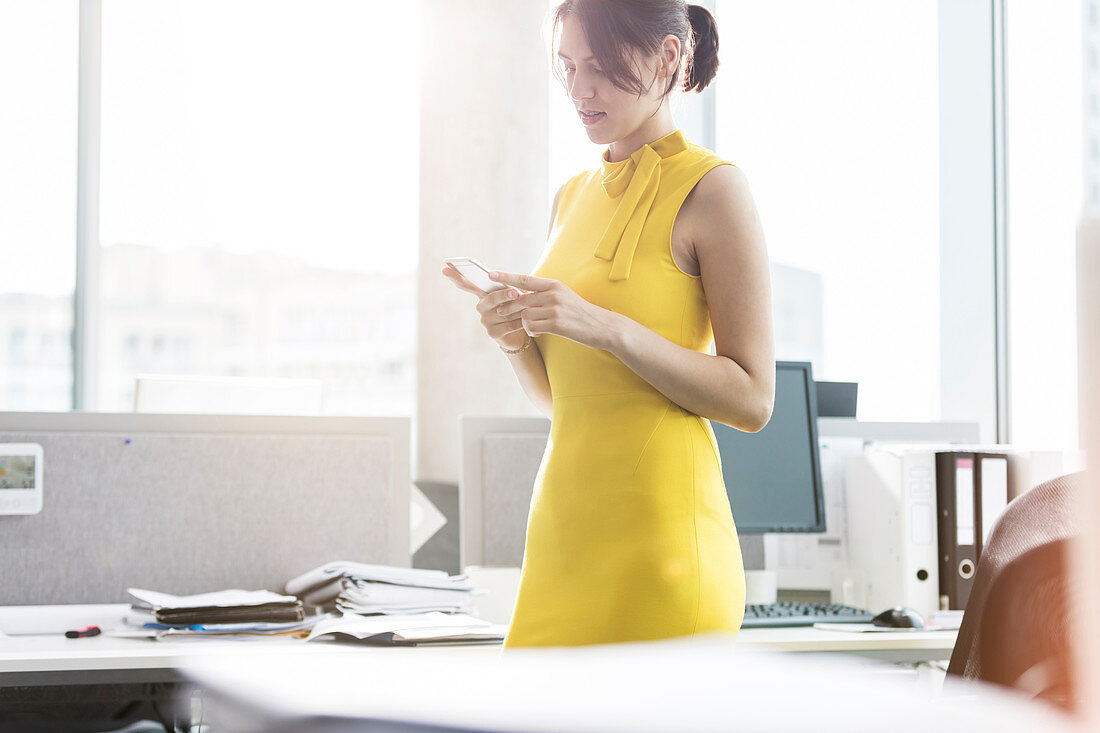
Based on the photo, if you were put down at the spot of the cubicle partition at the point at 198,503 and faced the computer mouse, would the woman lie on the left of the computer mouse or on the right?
right

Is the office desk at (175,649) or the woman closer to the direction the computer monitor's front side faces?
the woman

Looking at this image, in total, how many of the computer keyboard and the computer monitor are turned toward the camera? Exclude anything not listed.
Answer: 2
